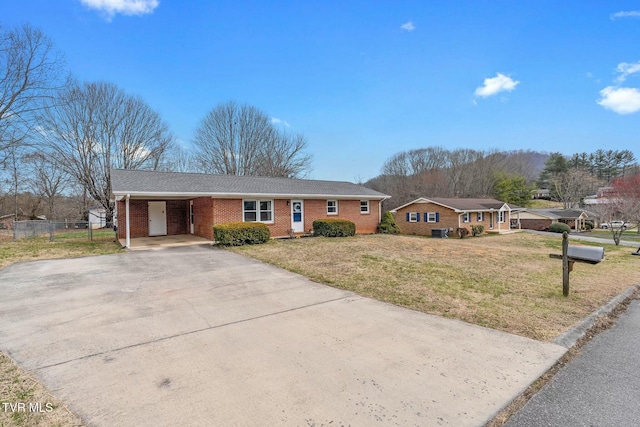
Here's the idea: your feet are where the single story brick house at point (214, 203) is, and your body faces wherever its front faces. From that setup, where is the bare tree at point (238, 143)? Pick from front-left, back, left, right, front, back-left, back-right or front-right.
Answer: back-left

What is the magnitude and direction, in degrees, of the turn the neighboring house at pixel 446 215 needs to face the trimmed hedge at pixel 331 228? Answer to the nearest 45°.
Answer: approximately 45° to its right

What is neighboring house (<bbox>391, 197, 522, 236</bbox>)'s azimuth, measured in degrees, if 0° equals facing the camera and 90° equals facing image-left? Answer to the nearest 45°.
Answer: approximately 315°

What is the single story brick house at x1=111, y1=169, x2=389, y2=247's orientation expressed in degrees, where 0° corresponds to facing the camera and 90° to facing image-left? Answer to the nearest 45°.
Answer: approximately 315°

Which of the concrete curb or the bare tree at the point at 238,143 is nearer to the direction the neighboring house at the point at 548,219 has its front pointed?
the concrete curb

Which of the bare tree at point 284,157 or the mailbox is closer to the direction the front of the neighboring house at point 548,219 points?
the mailbox
